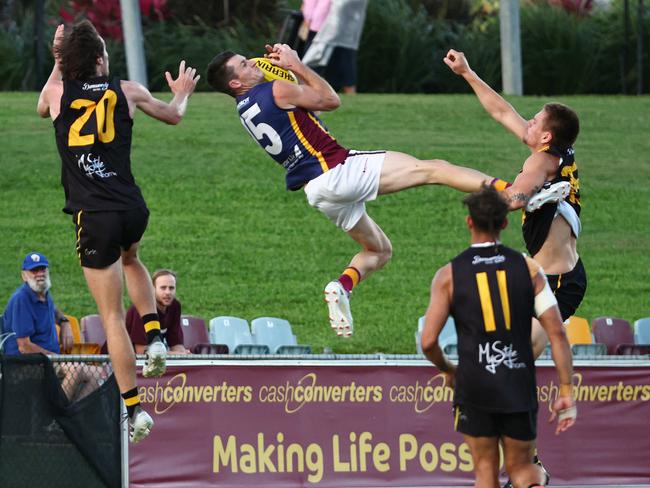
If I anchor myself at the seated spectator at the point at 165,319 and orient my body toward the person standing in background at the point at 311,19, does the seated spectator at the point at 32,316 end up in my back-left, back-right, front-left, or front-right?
back-left

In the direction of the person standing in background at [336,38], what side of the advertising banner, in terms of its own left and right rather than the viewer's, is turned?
back

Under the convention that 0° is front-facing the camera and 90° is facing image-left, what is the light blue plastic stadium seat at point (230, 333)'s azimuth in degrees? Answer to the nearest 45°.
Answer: approximately 315°

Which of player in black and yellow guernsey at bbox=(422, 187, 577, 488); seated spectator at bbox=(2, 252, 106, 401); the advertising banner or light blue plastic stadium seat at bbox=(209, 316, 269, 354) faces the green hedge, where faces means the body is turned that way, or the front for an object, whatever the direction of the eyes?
the player in black and yellow guernsey

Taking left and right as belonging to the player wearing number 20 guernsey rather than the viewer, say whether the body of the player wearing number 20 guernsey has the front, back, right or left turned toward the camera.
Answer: back

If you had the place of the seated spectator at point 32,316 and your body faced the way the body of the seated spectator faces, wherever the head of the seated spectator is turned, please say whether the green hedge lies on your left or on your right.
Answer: on your left

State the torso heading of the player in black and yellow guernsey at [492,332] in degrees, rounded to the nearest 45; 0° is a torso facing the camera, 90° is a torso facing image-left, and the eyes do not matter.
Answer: approximately 180°

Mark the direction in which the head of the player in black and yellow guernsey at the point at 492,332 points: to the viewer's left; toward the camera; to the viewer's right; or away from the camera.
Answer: away from the camera

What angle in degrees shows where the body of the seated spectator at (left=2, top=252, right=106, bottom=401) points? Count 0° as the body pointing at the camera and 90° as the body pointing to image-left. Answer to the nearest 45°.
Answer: approximately 315°

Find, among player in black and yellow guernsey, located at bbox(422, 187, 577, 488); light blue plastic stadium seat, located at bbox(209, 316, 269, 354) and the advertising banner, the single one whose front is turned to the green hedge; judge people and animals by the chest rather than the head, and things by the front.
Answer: the player in black and yellow guernsey
